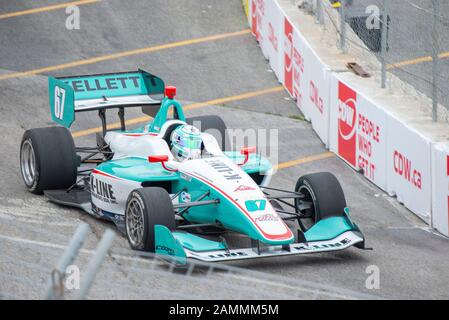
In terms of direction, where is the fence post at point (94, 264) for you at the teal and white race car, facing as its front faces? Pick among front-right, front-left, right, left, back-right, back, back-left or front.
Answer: front-right

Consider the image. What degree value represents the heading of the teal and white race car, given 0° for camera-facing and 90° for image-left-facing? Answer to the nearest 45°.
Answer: approximately 315°

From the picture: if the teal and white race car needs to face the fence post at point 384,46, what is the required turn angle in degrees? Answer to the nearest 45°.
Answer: approximately 90° to its left

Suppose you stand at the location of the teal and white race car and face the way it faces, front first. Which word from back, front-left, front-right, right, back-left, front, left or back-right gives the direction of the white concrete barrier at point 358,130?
left

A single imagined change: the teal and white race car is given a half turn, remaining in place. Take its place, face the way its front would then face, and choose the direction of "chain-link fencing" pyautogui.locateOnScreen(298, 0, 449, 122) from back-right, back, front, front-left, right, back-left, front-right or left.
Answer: right

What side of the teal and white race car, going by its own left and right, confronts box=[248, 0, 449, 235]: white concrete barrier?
left
